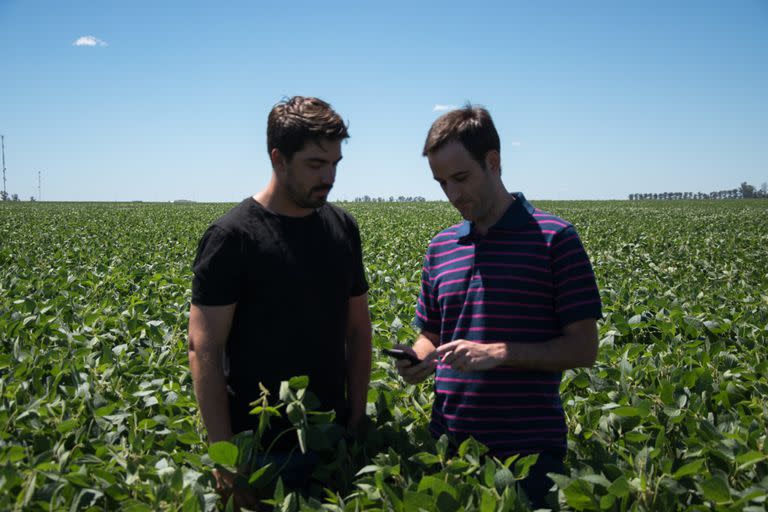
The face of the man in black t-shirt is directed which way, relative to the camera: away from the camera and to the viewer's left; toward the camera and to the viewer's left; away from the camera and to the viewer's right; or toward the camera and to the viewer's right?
toward the camera and to the viewer's right

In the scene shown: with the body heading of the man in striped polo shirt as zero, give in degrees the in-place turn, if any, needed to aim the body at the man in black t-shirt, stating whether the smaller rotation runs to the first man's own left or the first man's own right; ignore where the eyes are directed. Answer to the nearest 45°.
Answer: approximately 45° to the first man's own right

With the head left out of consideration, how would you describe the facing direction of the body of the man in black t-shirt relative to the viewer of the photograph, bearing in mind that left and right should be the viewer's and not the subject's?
facing the viewer and to the right of the viewer

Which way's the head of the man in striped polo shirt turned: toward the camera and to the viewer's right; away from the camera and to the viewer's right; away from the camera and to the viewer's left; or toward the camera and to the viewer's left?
toward the camera and to the viewer's left

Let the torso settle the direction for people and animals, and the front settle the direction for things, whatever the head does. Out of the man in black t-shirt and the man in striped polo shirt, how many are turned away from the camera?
0

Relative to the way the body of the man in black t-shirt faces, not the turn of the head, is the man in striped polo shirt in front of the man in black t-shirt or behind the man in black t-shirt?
in front
